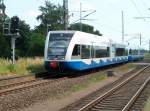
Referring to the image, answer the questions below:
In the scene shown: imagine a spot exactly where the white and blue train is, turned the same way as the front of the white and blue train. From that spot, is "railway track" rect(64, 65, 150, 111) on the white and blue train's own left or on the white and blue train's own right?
on the white and blue train's own left

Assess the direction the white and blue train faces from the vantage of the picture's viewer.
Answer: facing the viewer and to the left of the viewer
